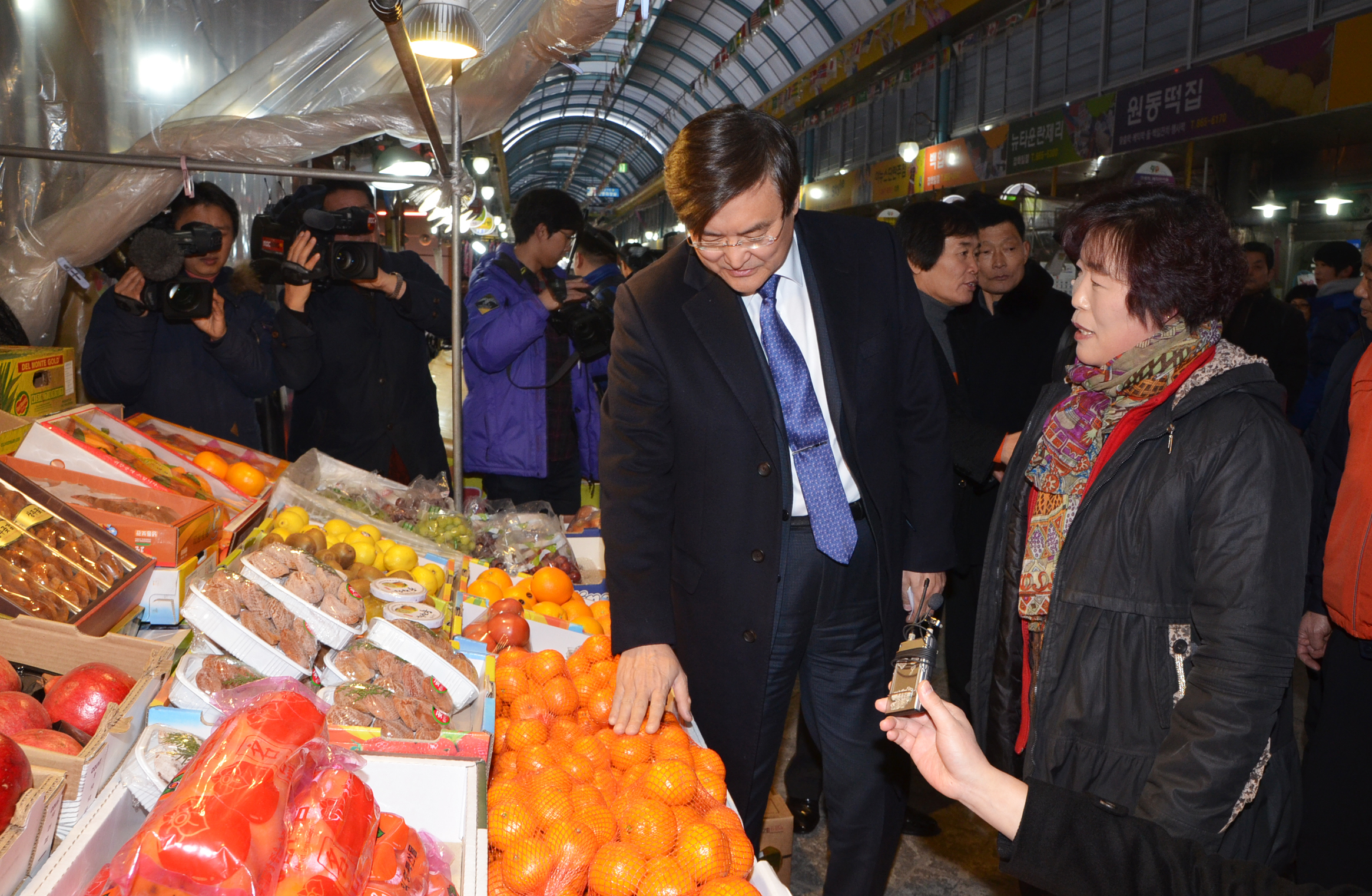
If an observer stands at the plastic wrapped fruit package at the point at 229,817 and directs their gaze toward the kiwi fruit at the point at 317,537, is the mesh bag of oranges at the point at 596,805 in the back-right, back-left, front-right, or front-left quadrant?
front-right

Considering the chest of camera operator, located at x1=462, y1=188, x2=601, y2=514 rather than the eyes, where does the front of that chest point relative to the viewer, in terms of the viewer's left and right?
facing the viewer and to the right of the viewer

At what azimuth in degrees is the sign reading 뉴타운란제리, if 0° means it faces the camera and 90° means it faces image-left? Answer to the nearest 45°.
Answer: approximately 45°

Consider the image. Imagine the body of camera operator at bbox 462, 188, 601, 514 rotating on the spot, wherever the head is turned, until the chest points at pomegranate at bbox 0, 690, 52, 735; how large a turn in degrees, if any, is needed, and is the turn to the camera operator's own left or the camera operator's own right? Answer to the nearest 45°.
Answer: approximately 45° to the camera operator's own right

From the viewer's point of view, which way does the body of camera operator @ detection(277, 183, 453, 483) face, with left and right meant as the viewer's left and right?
facing the viewer

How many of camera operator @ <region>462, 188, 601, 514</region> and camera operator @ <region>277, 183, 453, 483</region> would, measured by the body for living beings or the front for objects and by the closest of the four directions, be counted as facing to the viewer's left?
0

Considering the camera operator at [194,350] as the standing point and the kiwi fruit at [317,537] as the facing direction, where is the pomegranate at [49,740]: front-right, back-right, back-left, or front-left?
front-right

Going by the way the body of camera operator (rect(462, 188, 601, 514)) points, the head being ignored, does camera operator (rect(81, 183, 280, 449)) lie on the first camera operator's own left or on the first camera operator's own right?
on the first camera operator's own right

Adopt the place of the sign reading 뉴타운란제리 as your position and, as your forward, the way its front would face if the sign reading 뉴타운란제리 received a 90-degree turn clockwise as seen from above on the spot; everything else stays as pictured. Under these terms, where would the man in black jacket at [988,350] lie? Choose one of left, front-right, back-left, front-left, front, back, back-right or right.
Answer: back-left

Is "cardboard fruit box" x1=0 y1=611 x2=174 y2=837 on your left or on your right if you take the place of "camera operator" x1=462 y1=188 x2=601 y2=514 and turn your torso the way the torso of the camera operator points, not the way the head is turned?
on your right

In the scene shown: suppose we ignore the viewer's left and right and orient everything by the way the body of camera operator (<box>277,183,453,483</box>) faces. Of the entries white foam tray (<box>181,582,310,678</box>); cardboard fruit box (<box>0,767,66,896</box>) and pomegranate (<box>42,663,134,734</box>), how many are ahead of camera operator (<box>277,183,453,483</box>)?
3

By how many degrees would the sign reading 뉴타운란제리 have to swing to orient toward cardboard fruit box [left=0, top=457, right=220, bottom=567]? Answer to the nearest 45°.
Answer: approximately 45° to its left

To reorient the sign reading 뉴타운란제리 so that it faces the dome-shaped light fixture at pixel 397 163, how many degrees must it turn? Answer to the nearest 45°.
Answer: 0° — it already faces it

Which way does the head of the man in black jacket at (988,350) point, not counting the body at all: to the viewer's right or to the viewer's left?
to the viewer's left

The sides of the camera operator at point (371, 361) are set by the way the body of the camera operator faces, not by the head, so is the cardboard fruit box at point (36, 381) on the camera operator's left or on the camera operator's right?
on the camera operator's right
